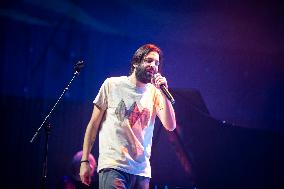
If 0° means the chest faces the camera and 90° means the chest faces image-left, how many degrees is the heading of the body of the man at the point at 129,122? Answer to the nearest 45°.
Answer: approximately 315°
